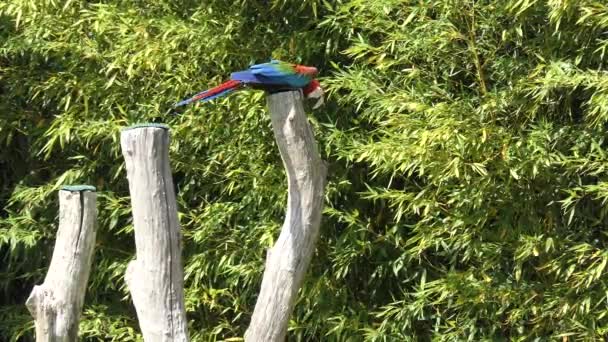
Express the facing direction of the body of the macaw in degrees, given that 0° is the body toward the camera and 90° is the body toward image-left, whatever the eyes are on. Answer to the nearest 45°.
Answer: approximately 270°

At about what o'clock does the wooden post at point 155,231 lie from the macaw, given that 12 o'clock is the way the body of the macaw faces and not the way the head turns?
The wooden post is roughly at 5 o'clock from the macaw.

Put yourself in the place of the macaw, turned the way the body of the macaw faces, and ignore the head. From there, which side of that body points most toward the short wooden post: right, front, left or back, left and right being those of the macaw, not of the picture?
back
